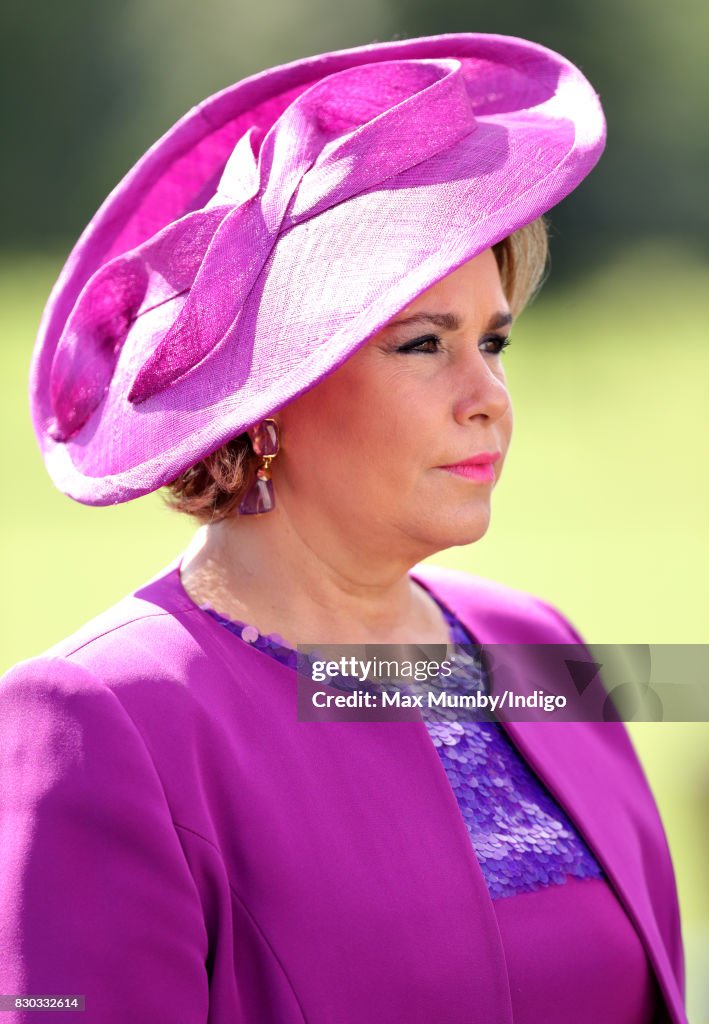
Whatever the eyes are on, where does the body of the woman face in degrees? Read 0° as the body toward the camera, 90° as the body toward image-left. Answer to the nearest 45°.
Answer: approximately 315°

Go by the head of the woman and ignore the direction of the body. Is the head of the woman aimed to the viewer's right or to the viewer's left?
to the viewer's right
